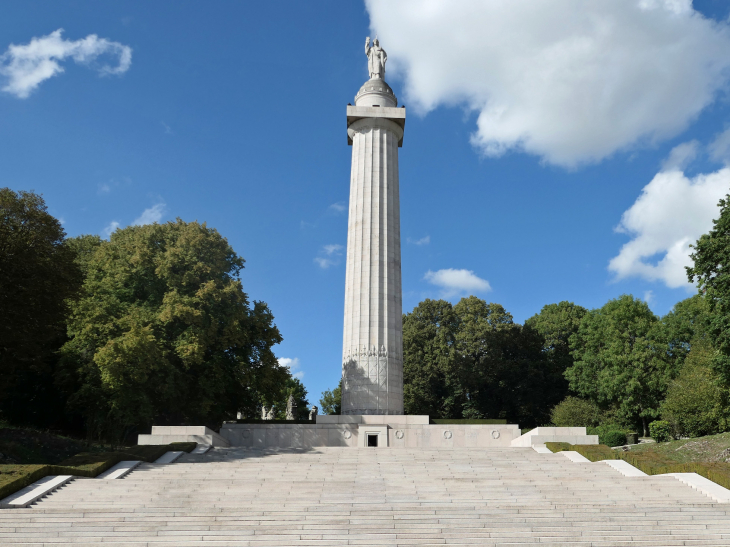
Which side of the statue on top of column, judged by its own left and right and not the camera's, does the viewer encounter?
front

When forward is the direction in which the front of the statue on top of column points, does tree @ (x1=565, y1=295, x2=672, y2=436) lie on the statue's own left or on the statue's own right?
on the statue's own left

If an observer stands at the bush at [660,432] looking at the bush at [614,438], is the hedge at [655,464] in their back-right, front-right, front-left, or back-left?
front-left
